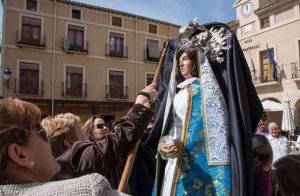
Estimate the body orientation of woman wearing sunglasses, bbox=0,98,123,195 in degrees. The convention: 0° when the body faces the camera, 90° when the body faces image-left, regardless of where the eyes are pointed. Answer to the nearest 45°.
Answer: approximately 225°

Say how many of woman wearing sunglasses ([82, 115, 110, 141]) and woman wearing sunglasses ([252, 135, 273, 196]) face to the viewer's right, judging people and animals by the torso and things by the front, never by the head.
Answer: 1

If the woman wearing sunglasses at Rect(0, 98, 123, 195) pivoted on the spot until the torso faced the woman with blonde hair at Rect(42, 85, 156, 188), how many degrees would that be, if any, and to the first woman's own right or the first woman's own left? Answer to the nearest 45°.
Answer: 0° — they already face them

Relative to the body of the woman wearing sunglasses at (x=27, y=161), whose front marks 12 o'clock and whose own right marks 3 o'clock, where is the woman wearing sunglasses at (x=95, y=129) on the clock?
the woman wearing sunglasses at (x=95, y=129) is roughly at 11 o'clock from the woman wearing sunglasses at (x=27, y=161).

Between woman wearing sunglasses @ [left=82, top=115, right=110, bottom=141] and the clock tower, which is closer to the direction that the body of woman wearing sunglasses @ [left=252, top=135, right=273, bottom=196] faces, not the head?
the woman wearing sunglasses

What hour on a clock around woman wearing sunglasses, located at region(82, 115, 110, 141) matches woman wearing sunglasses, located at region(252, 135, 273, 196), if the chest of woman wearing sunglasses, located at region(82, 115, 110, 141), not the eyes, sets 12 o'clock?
woman wearing sunglasses, located at region(252, 135, 273, 196) is roughly at 1 o'clock from woman wearing sunglasses, located at region(82, 115, 110, 141).

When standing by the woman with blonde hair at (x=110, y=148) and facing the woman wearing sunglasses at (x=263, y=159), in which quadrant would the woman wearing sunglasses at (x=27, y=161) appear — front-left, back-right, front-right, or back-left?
back-right

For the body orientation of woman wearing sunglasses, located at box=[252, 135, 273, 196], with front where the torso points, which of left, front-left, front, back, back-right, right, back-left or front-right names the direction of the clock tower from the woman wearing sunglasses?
back-right

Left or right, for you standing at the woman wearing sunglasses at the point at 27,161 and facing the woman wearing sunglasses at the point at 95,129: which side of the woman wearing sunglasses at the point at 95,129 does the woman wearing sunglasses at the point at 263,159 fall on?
right

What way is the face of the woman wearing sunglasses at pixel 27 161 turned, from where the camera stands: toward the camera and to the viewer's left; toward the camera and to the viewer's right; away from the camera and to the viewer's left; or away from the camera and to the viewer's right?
away from the camera and to the viewer's right
